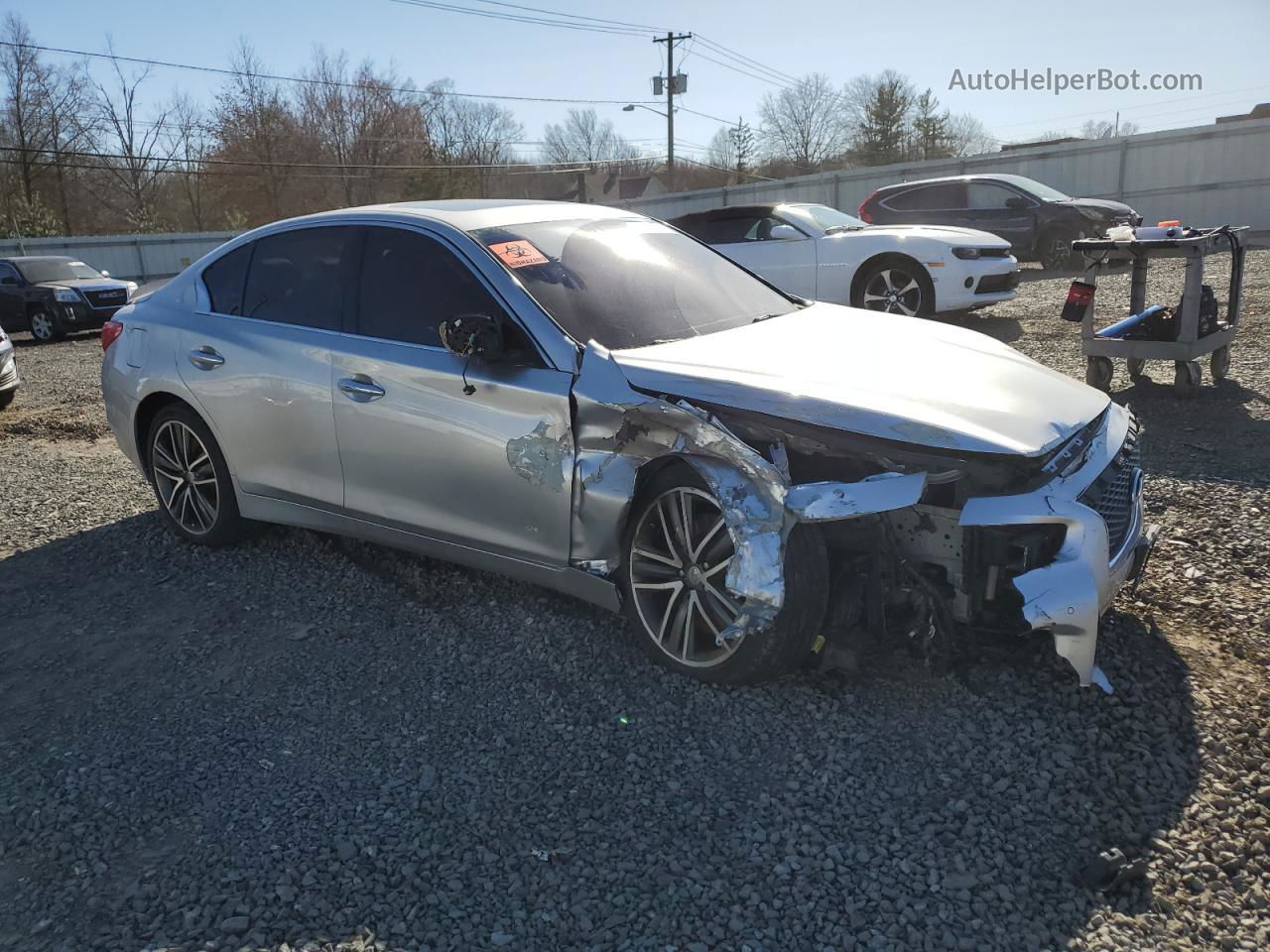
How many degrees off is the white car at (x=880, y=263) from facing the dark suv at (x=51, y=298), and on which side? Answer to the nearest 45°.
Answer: approximately 135° to its right

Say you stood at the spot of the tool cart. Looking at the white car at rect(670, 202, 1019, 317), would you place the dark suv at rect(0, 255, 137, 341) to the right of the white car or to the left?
left

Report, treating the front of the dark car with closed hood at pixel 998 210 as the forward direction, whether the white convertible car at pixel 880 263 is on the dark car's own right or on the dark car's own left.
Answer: on the dark car's own right

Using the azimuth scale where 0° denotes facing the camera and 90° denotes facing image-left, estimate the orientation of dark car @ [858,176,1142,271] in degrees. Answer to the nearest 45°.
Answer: approximately 315°

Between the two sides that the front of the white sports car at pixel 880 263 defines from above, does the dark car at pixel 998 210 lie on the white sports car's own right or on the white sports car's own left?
on the white sports car's own left

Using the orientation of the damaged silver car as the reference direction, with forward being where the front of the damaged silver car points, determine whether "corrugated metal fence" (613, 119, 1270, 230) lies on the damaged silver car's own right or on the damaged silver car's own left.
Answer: on the damaged silver car's own left

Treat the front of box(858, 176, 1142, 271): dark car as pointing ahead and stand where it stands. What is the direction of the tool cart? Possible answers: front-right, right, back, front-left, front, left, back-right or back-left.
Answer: front-right

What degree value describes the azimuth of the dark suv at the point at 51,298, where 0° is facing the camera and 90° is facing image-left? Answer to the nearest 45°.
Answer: approximately 315°

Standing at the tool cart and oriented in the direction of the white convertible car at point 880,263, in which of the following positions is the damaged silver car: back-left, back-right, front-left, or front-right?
back-left
